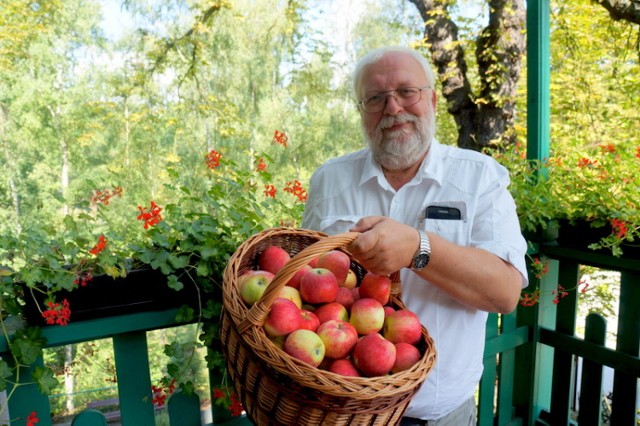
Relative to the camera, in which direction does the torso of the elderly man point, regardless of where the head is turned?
toward the camera

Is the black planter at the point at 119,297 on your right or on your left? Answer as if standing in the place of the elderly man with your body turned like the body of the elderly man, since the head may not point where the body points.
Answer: on your right

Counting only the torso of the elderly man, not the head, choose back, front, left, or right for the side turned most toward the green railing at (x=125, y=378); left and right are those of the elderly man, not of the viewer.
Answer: right

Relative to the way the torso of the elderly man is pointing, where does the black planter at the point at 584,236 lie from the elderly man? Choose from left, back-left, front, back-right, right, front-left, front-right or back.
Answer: back-left

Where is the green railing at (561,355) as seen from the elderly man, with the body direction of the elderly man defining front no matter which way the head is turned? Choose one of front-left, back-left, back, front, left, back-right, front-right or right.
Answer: back-left

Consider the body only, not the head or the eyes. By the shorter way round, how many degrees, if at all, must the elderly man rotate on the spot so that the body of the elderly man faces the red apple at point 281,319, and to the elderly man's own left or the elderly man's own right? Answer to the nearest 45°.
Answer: approximately 45° to the elderly man's own right
